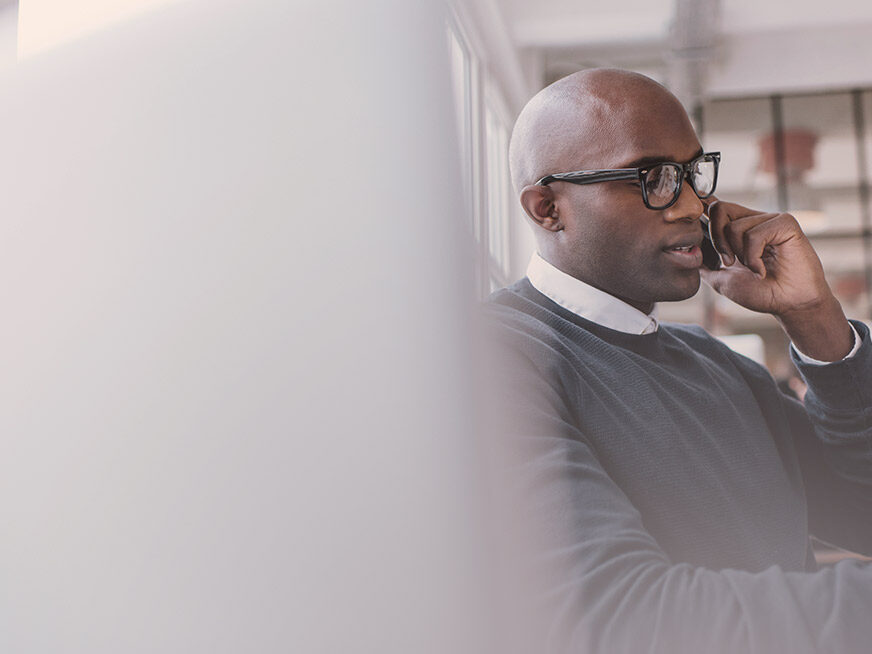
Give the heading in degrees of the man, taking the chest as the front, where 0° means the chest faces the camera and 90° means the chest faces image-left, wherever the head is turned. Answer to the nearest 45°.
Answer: approximately 315°
